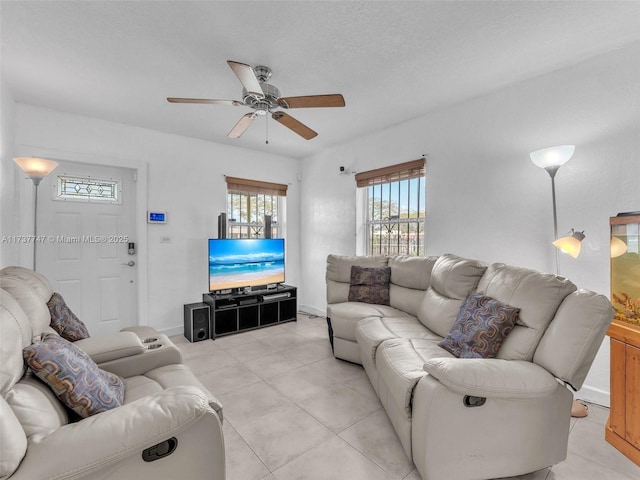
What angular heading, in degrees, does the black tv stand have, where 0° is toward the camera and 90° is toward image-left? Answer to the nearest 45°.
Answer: approximately 315°

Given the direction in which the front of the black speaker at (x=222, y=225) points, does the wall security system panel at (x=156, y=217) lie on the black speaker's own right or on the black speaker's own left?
on the black speaker's own right

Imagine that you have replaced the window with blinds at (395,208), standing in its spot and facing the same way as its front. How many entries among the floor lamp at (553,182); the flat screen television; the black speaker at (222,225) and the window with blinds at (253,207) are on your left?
1

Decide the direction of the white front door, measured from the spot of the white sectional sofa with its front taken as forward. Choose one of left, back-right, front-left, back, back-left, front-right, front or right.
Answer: front-right

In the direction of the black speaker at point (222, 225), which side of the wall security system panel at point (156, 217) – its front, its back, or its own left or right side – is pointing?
left

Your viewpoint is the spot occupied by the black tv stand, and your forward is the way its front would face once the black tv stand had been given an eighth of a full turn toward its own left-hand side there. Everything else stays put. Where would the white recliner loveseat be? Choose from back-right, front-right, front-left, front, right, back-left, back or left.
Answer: right

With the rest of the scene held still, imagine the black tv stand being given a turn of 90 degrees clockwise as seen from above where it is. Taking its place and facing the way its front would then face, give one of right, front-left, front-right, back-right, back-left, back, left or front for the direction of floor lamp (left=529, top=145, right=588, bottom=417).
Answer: left

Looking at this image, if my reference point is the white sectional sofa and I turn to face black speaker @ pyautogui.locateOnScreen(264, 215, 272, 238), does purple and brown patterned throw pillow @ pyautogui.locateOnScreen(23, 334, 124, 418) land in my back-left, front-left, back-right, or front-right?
front-left

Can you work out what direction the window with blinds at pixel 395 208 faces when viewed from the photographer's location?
facing the viewer and to the left of the viewer

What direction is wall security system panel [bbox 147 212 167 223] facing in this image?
toward the camera

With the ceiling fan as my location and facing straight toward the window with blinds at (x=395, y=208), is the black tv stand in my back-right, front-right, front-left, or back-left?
front-left

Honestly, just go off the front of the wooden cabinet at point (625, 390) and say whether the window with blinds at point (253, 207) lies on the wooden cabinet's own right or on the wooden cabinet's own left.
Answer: on the wooden cabinet's own right
